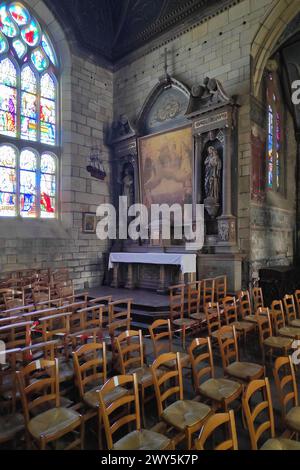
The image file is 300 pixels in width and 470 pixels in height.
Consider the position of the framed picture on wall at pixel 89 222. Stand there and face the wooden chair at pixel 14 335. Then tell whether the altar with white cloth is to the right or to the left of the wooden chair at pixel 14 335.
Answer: left

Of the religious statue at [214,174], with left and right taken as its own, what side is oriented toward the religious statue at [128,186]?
right

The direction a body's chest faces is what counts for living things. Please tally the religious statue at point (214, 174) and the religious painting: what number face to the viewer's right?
0

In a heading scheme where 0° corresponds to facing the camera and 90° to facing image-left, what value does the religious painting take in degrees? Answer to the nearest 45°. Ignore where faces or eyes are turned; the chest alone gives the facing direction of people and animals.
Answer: approximately 45°

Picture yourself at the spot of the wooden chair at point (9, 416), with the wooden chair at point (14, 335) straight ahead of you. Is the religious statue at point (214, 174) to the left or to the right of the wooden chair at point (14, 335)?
right
